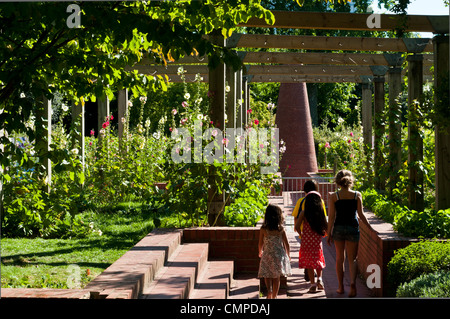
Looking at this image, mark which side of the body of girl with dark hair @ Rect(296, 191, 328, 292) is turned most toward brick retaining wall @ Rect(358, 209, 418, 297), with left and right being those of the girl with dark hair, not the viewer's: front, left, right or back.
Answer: right

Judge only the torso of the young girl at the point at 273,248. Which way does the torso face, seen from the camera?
away from the camera

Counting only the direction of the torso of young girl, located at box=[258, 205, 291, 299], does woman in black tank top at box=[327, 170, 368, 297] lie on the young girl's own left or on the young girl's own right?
on the young girl's own right

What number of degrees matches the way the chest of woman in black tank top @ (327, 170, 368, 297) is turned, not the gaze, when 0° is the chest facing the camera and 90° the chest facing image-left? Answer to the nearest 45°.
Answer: approximately 180°

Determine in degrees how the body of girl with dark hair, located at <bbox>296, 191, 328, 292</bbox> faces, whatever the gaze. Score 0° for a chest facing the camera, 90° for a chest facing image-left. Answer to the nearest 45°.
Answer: approximately 180°

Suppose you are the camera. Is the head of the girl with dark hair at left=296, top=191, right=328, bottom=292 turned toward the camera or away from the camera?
away from the camera

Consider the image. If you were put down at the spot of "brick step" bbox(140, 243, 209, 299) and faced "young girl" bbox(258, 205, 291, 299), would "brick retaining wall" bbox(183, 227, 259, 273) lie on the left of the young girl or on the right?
left

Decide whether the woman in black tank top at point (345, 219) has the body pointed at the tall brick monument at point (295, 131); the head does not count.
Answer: yes

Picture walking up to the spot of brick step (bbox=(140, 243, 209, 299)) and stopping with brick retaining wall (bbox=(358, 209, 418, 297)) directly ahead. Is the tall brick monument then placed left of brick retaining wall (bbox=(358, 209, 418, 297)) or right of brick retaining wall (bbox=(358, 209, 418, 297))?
left

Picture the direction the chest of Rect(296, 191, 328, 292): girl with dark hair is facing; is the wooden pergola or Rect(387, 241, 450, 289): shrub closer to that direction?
the wooden pergola

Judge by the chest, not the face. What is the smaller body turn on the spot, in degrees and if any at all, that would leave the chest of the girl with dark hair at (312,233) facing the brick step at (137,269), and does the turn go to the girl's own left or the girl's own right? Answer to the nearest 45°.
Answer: approximately 135° to the girl's own left
